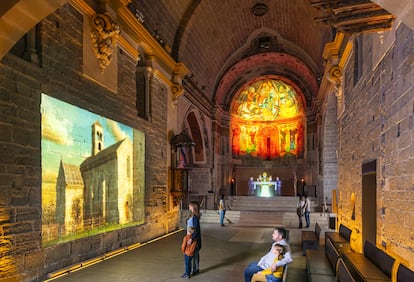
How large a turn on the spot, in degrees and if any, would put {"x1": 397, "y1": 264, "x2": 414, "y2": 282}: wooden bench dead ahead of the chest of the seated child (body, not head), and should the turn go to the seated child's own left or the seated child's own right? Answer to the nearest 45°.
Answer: approximately 135° to the seated child's own left

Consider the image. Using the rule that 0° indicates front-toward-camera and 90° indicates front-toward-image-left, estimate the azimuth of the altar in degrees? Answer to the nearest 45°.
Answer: approximately 0°

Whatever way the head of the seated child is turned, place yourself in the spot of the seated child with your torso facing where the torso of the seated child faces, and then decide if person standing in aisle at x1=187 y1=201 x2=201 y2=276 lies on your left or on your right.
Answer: on your right
